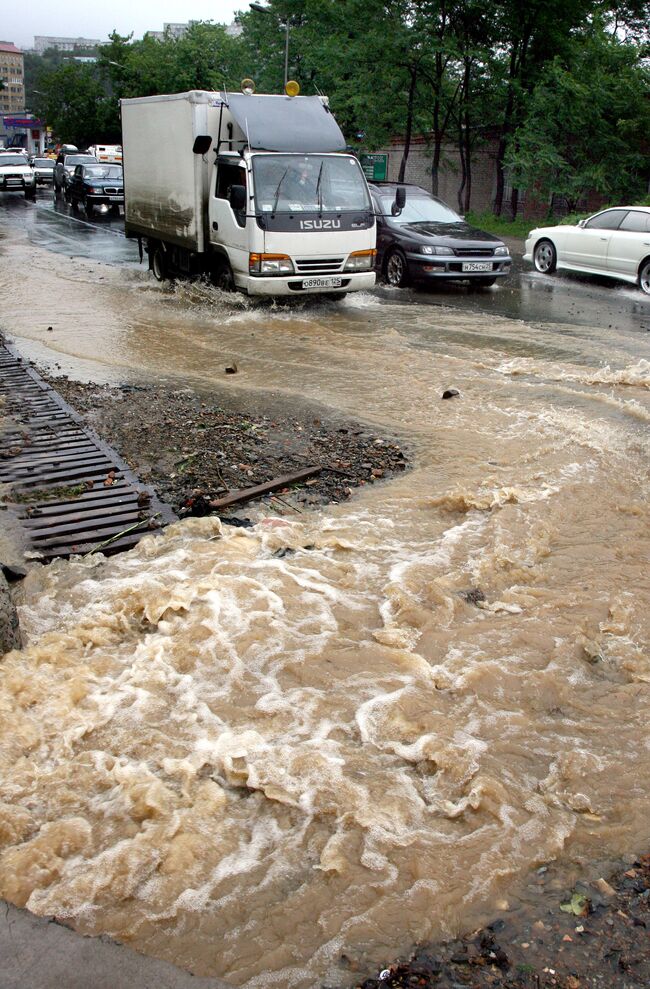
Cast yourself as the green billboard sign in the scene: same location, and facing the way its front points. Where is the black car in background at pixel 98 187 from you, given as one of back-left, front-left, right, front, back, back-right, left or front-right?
right

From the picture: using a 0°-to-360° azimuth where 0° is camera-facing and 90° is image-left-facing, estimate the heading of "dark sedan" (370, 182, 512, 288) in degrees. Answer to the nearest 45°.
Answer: approximately 315°

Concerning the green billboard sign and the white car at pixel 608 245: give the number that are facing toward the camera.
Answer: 1

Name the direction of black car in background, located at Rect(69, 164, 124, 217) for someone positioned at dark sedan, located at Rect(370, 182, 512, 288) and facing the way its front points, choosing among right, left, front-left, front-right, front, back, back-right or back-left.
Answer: back

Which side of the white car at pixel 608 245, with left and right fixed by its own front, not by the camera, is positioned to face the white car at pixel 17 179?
front

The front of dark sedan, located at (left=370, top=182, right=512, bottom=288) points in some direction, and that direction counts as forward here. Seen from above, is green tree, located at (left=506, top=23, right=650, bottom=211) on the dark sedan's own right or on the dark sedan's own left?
on the dark sedan's own left

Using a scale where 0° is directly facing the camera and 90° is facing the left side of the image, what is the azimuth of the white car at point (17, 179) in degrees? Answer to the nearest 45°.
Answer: approximately 0°

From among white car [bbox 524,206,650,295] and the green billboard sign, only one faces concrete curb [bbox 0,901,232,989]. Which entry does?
the green billboard sign

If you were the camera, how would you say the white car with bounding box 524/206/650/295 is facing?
facing away from the viewer and to the left of the viewer

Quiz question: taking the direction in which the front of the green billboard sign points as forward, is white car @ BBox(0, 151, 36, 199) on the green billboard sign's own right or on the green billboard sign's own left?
on the green billboard sign's own right

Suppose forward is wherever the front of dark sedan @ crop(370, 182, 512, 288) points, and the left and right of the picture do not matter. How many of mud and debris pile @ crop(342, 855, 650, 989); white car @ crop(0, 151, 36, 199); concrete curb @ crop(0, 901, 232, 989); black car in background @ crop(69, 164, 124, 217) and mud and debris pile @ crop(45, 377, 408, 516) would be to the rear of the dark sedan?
2

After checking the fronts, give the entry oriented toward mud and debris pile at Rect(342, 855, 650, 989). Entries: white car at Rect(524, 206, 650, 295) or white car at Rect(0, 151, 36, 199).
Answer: white car at Rect(0, 151, 36, 199)

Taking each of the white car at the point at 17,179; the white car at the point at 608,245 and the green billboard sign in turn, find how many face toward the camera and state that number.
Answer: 2

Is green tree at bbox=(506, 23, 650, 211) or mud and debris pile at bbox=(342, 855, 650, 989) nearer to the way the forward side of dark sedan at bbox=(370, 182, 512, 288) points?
the mud and debris pile

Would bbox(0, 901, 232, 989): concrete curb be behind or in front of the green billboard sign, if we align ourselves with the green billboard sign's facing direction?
in front

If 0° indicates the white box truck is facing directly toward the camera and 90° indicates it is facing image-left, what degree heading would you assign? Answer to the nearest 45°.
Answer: approximately 315°
